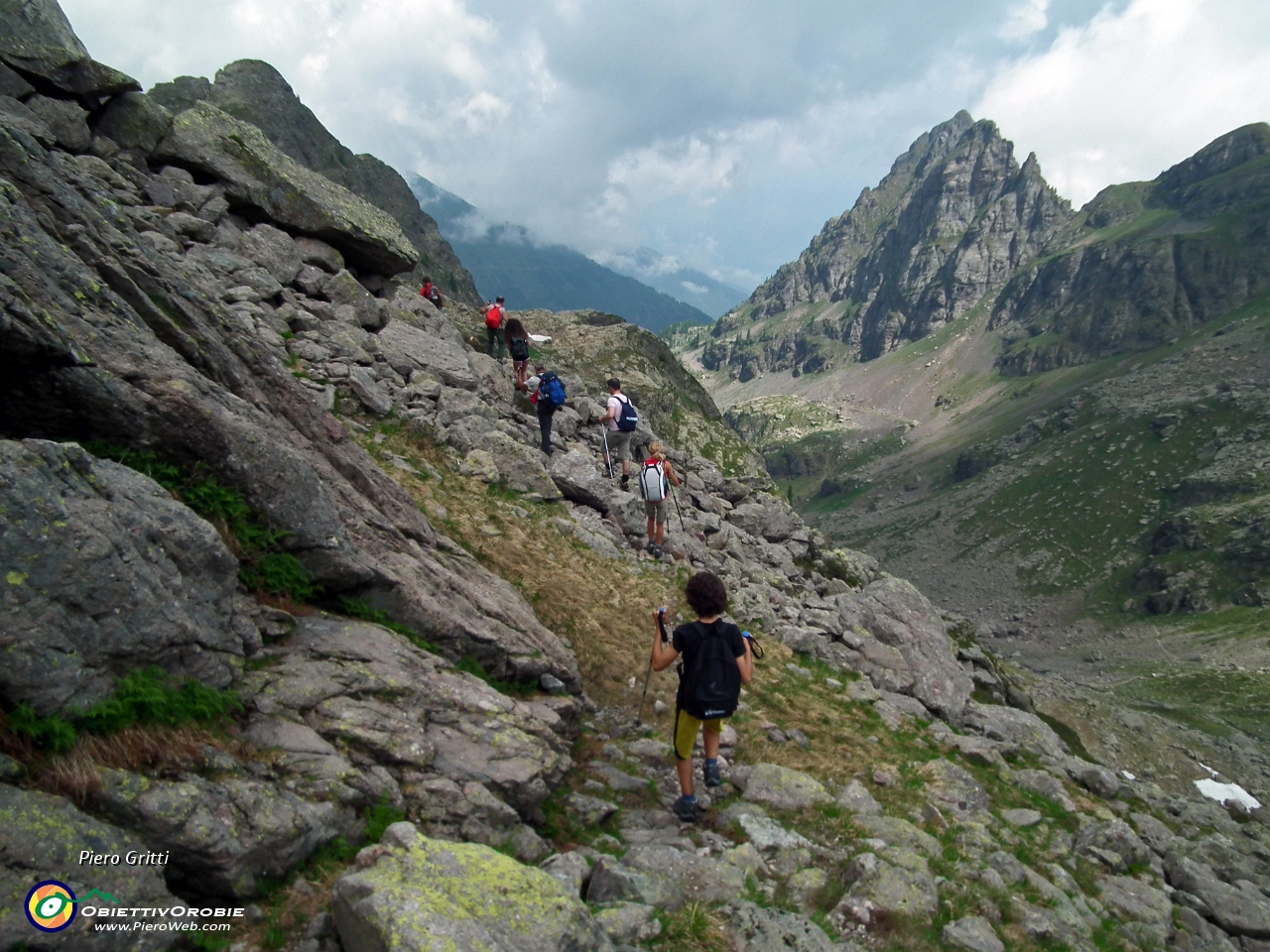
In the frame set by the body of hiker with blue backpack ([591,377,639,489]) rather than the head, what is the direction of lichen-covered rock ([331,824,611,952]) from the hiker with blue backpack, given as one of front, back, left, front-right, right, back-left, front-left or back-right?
back-left

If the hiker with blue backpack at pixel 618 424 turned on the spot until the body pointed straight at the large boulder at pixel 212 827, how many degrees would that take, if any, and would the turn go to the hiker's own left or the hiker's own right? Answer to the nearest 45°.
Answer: approximately 135° to the hiker's own left

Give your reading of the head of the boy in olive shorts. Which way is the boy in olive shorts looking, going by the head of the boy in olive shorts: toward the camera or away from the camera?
away from the camera

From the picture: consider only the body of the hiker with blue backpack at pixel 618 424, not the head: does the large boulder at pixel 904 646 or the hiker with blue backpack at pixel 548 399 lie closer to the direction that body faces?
the hiker with blue backpack

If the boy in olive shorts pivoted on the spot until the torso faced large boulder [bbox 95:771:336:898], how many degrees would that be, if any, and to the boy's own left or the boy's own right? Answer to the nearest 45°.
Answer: approximately 135° to the boy's own left

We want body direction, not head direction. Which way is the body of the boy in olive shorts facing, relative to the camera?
away from the camera

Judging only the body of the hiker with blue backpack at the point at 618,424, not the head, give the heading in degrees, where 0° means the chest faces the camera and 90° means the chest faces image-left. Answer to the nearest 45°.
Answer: approximately 135°

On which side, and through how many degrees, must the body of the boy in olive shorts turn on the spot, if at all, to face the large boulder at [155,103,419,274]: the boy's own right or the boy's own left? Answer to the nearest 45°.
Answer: approximately 45° to the boy's own left

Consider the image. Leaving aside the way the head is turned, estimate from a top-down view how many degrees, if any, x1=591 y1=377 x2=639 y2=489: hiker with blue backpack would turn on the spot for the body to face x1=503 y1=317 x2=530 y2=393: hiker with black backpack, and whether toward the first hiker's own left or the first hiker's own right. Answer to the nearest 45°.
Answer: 0° — they already face them

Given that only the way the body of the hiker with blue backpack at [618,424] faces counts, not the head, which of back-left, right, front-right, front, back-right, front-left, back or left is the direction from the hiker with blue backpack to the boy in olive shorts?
back-left
